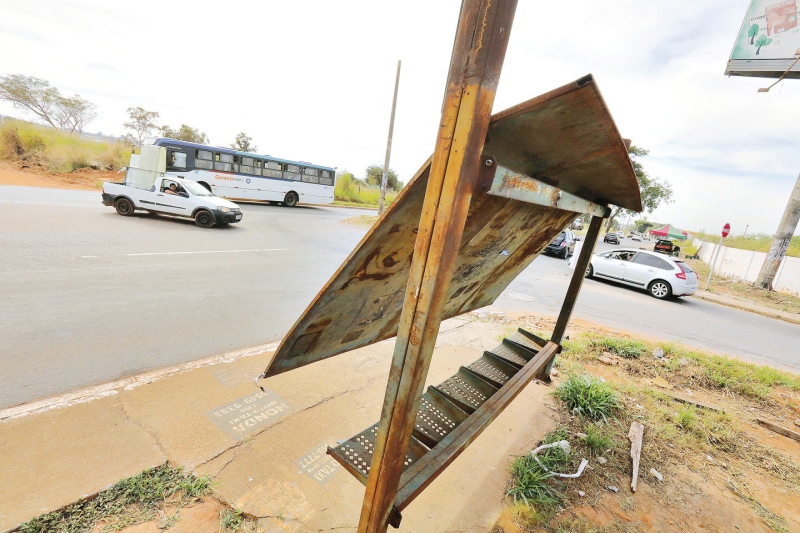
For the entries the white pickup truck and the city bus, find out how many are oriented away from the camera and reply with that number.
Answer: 0

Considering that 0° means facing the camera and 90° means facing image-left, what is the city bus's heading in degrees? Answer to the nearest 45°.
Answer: approximately 45°

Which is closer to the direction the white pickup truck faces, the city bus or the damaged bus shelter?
the damaged bus shelter

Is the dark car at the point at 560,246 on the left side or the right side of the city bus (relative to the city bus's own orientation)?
on its left

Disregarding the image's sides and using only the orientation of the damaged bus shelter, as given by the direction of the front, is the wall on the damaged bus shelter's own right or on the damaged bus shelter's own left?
on the damaged bus shelter's own right

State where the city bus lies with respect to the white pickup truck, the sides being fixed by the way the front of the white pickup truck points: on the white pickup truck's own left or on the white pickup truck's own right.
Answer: on the white pickup truck's own left

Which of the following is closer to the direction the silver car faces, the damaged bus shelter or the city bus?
the city bus

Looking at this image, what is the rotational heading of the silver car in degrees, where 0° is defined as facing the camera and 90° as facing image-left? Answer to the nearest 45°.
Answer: approximately 135°

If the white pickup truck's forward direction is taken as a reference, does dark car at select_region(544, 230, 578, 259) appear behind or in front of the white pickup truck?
in front

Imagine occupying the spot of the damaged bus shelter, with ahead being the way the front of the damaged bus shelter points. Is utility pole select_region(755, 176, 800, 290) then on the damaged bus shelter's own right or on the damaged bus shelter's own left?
on the damaged bus shelter's own right

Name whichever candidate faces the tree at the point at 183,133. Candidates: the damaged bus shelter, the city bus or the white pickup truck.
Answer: the damaged bus shelter

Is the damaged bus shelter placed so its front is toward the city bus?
yes

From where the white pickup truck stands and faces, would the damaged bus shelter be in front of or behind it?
in front
